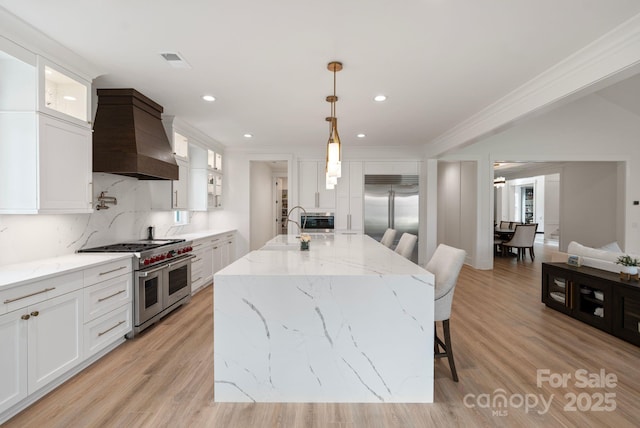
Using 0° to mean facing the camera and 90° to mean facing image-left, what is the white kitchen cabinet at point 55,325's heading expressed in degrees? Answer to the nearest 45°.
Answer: approximately 315°

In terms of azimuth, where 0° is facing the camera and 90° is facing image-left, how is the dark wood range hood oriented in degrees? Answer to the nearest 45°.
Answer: approximately 315°

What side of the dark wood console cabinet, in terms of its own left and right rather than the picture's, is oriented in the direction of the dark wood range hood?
front

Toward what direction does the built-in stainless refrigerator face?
toward the camera

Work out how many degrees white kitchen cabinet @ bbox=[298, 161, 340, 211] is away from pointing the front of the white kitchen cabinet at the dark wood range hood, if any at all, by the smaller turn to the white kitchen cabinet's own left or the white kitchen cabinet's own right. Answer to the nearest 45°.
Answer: approximately 45° to the white kitchen cabinet's own right

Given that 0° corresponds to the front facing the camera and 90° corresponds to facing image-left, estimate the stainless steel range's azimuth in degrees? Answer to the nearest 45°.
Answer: approximately 315°

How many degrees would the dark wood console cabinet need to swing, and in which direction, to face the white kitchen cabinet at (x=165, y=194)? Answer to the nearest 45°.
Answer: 0° — it already faces it

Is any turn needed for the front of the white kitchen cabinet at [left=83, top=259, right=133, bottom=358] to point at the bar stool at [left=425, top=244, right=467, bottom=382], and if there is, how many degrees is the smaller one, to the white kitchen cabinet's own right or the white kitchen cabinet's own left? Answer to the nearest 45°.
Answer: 0° — it already faces it

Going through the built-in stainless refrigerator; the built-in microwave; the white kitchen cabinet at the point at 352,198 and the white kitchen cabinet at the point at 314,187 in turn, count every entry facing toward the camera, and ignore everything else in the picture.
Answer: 4

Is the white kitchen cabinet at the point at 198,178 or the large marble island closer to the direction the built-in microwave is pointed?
the large marble island

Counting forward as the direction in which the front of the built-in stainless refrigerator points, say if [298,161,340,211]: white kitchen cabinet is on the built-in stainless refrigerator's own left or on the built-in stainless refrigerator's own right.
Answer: on the built-in stainless refrigerator's own right

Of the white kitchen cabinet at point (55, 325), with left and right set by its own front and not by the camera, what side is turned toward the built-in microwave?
left

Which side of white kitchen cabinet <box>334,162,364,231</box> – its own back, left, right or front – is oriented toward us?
front

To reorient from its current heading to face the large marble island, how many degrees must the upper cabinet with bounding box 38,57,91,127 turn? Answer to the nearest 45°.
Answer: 0° — it already faces it

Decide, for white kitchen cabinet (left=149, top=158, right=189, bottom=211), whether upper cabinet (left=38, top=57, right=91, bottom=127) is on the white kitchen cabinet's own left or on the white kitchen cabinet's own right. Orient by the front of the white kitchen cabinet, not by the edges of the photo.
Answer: on the white kitchen cabinet's own right

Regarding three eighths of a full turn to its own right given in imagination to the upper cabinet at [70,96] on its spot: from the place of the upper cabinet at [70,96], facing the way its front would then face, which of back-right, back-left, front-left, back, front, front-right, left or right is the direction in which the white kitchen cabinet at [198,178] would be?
back-right

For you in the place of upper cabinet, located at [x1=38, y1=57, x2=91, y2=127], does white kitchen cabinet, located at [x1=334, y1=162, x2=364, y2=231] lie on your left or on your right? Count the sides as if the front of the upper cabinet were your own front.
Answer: on your left

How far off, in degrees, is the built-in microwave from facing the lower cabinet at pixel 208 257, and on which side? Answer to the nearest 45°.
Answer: approximately 45° to its right

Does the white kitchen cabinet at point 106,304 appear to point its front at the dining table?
no

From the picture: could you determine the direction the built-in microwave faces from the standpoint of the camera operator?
facing the viewer

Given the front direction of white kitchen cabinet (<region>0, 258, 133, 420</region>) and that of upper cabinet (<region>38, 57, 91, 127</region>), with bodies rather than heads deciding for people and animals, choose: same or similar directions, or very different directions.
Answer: same or similar directions

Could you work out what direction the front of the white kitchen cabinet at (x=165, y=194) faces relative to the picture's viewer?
facing the viewer and to the right of the viewer
